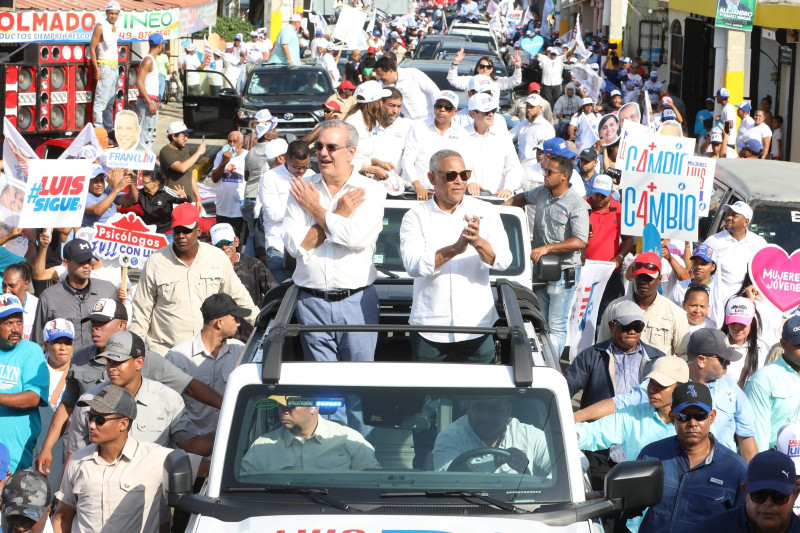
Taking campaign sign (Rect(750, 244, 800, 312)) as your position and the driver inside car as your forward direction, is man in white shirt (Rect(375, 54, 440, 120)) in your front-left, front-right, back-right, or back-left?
back-right

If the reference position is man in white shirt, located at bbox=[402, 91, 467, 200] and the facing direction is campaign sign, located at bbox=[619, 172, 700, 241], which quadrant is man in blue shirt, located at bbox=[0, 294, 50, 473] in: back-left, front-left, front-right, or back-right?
back-right

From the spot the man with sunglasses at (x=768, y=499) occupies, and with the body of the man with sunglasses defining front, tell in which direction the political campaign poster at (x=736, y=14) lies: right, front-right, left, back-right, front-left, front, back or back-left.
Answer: back

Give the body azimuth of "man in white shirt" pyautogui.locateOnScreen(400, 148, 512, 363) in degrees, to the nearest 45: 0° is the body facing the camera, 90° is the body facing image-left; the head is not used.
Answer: approximately 0°

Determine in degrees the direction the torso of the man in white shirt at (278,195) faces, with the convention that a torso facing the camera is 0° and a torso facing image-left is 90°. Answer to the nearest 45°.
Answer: approximately 315°

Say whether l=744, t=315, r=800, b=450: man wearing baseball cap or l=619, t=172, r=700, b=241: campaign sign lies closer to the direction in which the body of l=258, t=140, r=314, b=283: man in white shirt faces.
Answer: the man wearing baseball cap

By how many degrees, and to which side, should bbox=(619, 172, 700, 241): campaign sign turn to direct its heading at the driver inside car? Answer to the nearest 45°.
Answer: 0° — it already faces them

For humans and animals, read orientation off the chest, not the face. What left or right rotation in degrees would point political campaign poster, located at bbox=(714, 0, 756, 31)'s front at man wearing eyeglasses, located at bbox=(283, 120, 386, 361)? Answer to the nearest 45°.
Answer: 0° — it already faces them
